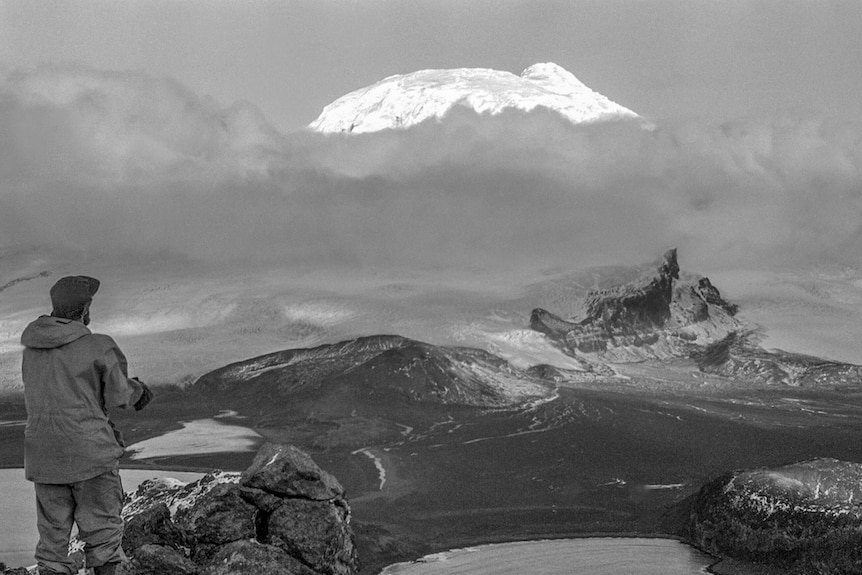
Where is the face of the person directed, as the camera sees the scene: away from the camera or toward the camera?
away from the camera

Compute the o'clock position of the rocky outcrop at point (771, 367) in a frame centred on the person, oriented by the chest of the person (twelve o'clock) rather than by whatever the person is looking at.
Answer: The rocky outcrop is roughly at 12 o'clock from the person.

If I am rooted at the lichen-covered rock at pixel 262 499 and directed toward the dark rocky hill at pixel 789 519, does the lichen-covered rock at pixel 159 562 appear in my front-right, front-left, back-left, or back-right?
back-right

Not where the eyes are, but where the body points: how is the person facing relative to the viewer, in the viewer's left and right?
facing away from the viewer and to the right of the viewer

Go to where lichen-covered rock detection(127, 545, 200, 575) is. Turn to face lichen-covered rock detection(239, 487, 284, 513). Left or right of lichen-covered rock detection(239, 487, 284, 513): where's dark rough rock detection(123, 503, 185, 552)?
left
